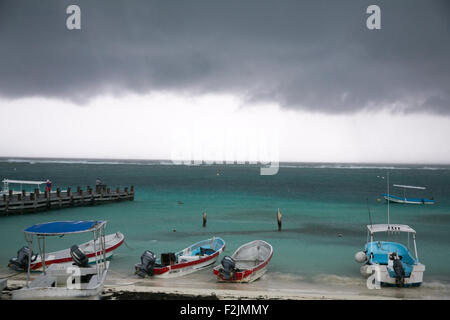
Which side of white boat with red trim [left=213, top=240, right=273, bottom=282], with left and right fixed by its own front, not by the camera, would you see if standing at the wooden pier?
left

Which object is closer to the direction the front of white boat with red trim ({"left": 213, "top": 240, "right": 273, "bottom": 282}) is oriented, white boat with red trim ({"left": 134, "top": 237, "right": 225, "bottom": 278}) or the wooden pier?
the wooden pier

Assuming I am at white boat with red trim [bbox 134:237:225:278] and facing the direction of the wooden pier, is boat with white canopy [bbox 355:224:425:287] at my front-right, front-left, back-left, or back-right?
back-right

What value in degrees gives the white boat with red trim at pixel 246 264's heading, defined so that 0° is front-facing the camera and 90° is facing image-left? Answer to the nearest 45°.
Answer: approximately 225°

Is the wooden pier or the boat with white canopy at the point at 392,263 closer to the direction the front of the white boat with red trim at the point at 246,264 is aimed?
the boat with white canopy

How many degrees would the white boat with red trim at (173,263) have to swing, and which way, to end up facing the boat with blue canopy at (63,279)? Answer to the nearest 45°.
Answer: approximately 180°

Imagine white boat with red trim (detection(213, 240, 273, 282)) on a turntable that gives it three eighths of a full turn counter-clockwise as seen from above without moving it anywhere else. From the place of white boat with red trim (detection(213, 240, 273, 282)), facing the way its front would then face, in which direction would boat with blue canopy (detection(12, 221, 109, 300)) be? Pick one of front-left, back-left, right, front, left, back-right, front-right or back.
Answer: front-left

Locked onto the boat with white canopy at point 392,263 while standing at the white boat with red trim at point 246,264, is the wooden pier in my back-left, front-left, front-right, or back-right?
back-left

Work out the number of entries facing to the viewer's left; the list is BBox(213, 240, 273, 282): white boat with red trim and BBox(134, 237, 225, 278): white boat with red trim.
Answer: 0

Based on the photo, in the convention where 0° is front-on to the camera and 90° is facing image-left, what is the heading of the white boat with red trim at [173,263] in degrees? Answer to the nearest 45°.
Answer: approximately 225°

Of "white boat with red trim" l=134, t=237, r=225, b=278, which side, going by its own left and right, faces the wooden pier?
left

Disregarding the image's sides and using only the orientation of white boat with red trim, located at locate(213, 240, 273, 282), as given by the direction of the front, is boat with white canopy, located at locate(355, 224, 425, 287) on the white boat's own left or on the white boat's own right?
on the white boat's own right
